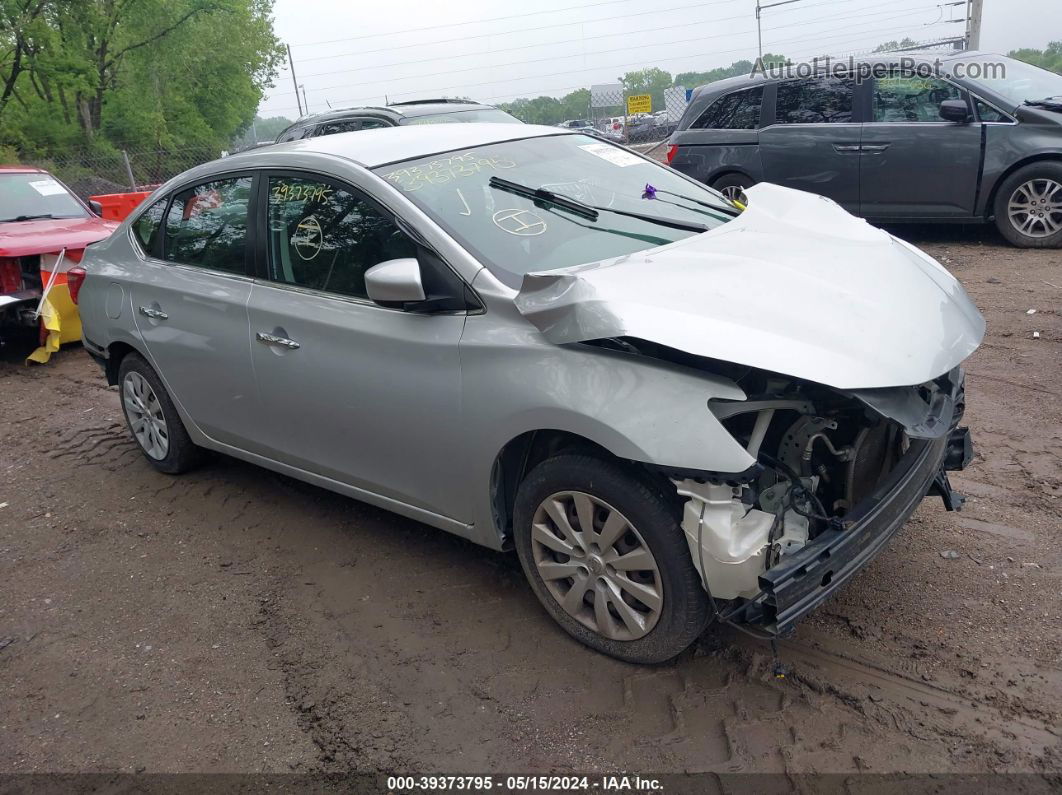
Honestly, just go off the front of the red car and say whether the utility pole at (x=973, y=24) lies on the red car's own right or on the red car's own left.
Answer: on the red car's own left

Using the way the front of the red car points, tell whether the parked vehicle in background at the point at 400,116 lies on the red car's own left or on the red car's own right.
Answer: on the red car's own left

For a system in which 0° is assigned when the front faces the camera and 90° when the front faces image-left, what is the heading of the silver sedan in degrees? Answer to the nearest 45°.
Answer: approximately 315°

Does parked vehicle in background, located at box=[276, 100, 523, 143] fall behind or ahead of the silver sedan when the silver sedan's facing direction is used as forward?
behind

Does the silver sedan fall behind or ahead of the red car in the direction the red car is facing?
ahead

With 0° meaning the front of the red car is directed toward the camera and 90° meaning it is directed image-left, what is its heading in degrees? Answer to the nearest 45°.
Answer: approximately 0°

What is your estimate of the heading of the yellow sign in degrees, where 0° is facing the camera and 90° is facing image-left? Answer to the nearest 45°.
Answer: approximately 0°

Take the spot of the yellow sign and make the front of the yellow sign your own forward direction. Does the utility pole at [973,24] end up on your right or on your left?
on your left

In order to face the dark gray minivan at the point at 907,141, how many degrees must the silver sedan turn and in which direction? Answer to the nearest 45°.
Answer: approximately 90° to its left
